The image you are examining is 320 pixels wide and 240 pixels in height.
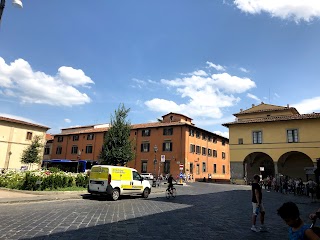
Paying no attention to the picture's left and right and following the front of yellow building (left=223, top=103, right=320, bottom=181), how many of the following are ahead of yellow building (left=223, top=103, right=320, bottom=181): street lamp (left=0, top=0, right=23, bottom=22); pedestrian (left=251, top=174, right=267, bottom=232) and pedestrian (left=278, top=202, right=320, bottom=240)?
3

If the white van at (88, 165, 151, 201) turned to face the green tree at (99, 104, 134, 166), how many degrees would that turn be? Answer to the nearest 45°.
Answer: approximately 45° to its left

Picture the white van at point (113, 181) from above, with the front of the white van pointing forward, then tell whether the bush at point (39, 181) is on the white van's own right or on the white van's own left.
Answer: on the white van's own left

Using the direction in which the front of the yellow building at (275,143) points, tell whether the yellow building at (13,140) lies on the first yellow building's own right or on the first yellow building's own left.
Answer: on the first yellow building's own right

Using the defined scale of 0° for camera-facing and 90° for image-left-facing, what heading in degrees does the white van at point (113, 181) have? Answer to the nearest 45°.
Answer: approximately 225°

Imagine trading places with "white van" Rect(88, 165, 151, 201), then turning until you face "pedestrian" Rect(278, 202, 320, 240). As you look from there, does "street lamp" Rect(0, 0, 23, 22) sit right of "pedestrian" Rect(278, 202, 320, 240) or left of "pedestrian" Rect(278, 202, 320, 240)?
right

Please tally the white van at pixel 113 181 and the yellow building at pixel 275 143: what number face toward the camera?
1

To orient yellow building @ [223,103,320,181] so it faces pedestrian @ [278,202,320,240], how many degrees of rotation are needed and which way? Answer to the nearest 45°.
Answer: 0° — it already faces them

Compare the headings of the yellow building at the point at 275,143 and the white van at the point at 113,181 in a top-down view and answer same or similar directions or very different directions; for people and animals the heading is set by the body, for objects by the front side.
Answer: very different directions

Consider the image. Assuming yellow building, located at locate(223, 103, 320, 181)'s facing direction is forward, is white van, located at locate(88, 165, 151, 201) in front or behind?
in front

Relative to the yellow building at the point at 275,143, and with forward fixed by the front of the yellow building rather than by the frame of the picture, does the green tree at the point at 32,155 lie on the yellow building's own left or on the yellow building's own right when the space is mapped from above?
on the yellow building's own right
